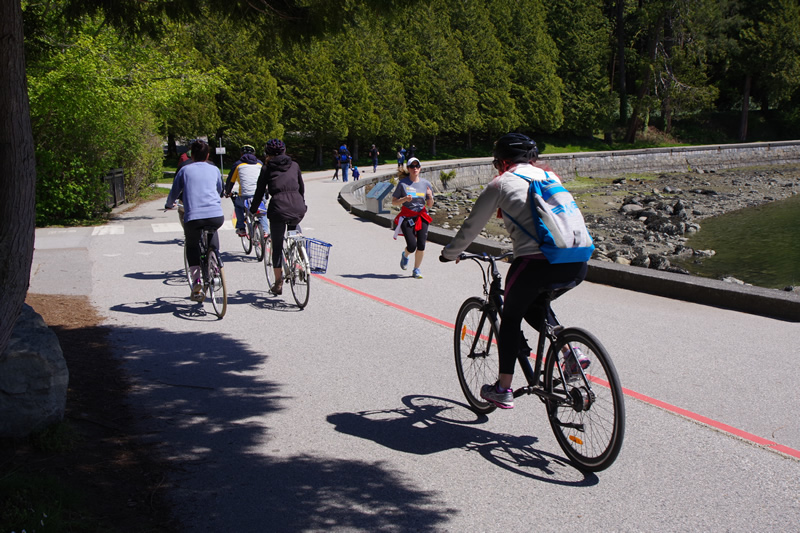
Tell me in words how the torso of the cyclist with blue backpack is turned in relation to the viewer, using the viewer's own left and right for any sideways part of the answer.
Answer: facing away from the viewer and to the left of the viewer

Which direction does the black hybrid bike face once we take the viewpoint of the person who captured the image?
facing away from the viewer and to the left of the viewer

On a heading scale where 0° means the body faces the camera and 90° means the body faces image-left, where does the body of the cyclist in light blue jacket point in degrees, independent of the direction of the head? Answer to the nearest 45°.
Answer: approximately 180°

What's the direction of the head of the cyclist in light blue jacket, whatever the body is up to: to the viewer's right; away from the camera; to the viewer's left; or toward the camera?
away from the camera

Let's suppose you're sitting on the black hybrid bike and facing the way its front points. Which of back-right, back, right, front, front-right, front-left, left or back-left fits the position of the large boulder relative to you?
front-left

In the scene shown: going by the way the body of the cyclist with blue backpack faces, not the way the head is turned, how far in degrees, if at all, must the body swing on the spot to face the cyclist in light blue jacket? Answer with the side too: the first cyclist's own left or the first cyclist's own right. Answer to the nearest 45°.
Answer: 0° — they already face them

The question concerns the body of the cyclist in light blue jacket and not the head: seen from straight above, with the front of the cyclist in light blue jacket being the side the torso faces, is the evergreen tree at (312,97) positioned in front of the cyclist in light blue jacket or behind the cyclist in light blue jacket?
in front

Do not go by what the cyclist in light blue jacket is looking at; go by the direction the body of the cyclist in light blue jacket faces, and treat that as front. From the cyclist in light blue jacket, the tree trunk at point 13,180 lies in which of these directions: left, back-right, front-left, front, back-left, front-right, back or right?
back

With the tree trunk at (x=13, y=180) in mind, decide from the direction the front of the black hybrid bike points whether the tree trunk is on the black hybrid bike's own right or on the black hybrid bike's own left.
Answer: on the black hybrid bike's own left

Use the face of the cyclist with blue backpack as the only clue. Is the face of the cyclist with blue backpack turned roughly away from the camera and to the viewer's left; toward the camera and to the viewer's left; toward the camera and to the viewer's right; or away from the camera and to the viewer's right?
away from the camera and to the viewer's left
